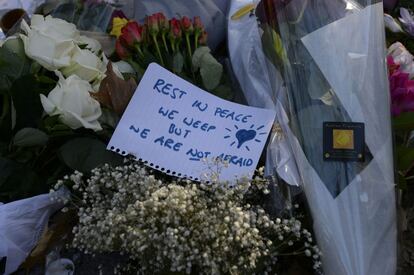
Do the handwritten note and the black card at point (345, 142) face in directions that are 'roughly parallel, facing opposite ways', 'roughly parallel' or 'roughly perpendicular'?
roughly parallel

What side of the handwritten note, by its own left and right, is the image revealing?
front

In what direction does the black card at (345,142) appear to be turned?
toward the camera

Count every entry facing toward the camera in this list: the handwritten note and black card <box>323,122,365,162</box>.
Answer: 2

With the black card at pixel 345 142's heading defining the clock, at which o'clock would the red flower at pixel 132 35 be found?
The red flower is roughly at 4 o'clock from the black card.

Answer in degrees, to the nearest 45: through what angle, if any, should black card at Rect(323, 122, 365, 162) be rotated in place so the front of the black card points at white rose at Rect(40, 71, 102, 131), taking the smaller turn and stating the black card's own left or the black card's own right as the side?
approximately 90° to the black card's own right
